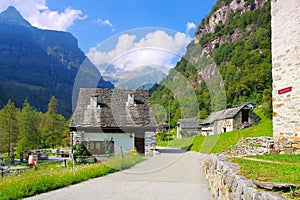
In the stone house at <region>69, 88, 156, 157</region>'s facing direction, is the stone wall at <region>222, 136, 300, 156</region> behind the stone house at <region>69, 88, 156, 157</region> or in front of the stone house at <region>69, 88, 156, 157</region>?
in front

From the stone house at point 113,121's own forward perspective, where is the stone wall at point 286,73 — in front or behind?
in front

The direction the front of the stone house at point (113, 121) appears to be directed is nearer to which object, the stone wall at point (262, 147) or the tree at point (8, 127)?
the stone wall

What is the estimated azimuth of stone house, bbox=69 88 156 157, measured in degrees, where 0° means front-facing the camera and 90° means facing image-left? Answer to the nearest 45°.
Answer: approximately 0°

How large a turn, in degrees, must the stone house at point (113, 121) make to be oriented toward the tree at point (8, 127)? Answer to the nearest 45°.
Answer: approximately 135° to its right
